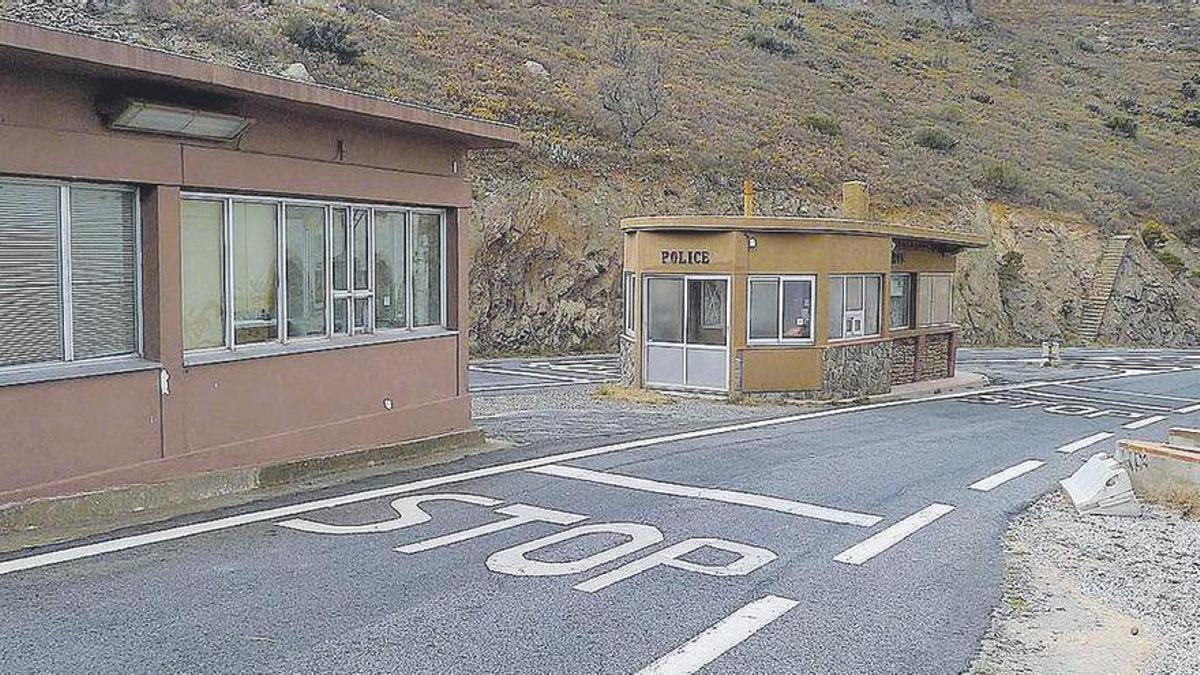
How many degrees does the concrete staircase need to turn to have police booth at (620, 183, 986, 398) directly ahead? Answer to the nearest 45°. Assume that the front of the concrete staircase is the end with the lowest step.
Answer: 0° — it already faces it

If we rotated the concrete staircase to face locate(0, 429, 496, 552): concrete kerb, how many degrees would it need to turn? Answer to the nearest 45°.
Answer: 0° — it already faces it

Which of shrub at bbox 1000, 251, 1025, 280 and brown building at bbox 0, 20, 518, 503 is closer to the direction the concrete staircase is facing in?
the brown building

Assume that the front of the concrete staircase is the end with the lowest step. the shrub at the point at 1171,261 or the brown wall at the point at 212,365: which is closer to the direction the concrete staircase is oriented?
the brown wall

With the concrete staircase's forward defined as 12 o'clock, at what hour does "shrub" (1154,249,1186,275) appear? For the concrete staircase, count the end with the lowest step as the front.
The shrub is roughly at 7 o'clock from the concrete staircase.

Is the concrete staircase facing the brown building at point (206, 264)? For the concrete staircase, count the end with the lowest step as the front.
yes

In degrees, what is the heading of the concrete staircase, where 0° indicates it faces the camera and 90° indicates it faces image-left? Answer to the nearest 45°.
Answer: approximately 0°

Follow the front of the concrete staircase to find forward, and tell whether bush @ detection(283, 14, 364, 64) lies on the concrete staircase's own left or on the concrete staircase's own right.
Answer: on the concrete staircase's own right

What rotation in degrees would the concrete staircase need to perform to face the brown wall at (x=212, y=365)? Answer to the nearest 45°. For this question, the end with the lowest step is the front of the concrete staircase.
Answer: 0° — it already faces it

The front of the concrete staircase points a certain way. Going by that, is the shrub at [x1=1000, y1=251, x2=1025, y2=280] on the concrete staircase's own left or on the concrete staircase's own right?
on the concrete staircase's own right
